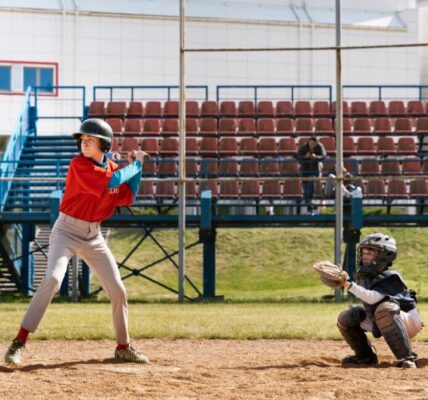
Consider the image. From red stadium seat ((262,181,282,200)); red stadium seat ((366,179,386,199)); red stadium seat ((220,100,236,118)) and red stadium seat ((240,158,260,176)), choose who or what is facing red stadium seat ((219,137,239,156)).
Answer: red stadium seat ((220,100,236,118))

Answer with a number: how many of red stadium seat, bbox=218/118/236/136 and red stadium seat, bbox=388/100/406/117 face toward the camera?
2

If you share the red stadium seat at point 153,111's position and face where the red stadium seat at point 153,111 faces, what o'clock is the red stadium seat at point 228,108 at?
the red stadium seat at point 228,108 is roughly at 9 o'clock from the red stadium seat at point 153,111.

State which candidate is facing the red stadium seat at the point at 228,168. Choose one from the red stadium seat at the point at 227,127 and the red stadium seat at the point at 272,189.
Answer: the red stadium seat at the point at 227,127

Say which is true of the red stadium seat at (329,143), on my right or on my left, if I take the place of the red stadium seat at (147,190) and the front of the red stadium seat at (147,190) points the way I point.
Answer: on my left

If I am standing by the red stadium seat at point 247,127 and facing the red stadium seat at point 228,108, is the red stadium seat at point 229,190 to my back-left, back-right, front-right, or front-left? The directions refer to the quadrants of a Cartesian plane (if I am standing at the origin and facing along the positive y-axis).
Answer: back-left

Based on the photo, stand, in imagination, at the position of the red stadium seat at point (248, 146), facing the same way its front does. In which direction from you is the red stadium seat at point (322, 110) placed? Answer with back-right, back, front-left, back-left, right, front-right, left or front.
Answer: back-left

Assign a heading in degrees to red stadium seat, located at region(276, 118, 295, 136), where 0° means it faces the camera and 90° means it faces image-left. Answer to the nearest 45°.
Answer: approximately 0°

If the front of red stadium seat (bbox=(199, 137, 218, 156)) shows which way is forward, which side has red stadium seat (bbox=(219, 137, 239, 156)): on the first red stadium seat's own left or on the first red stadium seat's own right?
on the first red stadium seat's own left

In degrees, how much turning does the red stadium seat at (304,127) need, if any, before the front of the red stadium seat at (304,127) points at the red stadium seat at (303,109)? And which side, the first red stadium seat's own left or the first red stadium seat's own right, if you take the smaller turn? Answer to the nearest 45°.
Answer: approximately 180°

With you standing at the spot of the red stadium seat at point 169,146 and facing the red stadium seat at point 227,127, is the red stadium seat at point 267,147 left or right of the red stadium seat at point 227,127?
right
